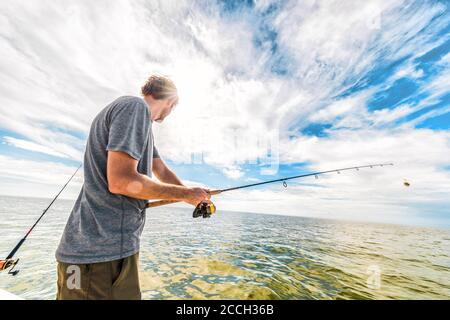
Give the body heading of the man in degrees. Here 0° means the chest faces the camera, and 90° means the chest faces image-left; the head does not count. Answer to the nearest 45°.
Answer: approximately 225°
